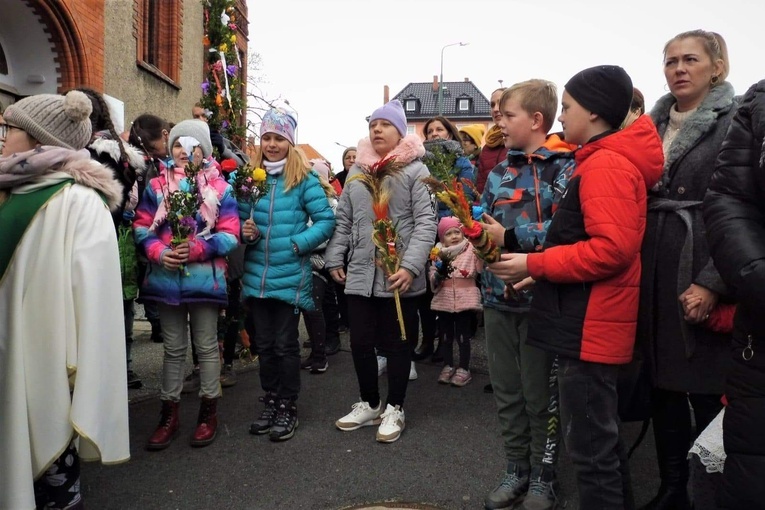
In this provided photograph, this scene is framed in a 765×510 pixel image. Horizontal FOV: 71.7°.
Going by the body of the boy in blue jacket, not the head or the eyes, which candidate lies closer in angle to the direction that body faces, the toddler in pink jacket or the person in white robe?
the person in white robe

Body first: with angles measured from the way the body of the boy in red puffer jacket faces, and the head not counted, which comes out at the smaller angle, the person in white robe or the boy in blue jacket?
the person in white robe

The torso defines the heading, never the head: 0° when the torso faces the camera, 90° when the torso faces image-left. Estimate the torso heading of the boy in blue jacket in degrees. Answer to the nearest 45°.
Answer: approximately 45°

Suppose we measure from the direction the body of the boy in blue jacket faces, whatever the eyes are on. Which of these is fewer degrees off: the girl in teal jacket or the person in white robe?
the person in white robe

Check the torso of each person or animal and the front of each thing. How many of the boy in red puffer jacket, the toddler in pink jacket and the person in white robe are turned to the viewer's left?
2

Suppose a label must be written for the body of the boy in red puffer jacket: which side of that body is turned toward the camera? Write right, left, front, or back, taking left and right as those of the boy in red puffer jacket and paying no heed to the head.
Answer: left

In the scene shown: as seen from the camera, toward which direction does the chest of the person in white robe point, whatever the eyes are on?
to the viewer's left

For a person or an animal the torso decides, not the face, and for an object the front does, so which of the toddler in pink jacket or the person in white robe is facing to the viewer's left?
the person in white robe

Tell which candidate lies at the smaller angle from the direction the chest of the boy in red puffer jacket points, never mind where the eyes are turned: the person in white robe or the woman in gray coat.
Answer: the person in white robe

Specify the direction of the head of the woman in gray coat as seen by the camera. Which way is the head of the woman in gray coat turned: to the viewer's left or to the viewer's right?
to the viewer's left

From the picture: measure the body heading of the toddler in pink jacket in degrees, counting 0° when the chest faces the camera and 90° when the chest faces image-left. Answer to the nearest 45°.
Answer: approximately 0°
